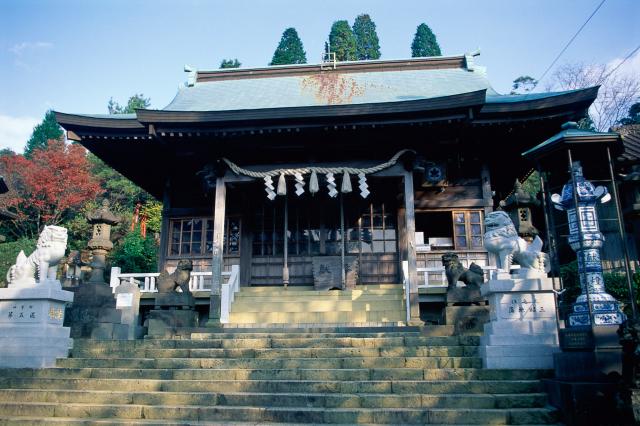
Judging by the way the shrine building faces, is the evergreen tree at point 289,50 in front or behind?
behind

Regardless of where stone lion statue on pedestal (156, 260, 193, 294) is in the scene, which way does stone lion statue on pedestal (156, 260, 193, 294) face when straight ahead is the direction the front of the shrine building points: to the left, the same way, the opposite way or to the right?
to the left

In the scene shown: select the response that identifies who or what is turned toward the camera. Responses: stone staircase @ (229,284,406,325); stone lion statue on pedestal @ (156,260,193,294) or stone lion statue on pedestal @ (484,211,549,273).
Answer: the stone staircase

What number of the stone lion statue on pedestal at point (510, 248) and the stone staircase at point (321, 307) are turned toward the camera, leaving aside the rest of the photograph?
1

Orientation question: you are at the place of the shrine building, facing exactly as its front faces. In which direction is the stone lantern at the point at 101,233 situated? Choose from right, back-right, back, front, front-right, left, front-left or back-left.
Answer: right

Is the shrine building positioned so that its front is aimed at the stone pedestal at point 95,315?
no

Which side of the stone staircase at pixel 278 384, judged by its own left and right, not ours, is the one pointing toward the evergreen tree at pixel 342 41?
back

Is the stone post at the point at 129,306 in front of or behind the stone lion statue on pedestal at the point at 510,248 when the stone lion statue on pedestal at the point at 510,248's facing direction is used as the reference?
in front

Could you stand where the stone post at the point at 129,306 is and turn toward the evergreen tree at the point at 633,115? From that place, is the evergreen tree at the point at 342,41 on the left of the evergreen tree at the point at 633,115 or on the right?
left

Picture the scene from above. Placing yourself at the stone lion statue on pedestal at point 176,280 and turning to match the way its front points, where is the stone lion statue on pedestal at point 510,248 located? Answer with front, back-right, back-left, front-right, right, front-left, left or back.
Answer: front-right

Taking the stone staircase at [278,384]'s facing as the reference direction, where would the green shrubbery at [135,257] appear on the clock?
The green shrubbery is roughly at 5 o'clock from the stone staircase.

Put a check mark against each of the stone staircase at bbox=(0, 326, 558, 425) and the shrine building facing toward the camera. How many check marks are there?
2

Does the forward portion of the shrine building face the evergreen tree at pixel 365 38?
no

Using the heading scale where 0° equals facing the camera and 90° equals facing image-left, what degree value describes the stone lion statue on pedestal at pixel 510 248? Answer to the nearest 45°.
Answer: approximately 90°

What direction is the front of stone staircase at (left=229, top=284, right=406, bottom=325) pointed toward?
toward the camera

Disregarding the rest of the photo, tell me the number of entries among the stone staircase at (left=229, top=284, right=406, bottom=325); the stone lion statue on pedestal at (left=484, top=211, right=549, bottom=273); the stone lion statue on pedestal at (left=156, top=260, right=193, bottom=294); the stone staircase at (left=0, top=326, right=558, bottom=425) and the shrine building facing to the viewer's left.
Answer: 1

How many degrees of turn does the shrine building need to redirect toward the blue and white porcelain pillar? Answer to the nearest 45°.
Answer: approximately 45° to its left

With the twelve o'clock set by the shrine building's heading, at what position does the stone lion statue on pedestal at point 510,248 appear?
The stone lion statue on pedestal is roughly at 11 o'clock from the shrine building.

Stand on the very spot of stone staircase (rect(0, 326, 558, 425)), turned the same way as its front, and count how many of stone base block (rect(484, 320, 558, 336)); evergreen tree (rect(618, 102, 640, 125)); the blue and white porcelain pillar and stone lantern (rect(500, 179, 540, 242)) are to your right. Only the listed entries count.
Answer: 0
